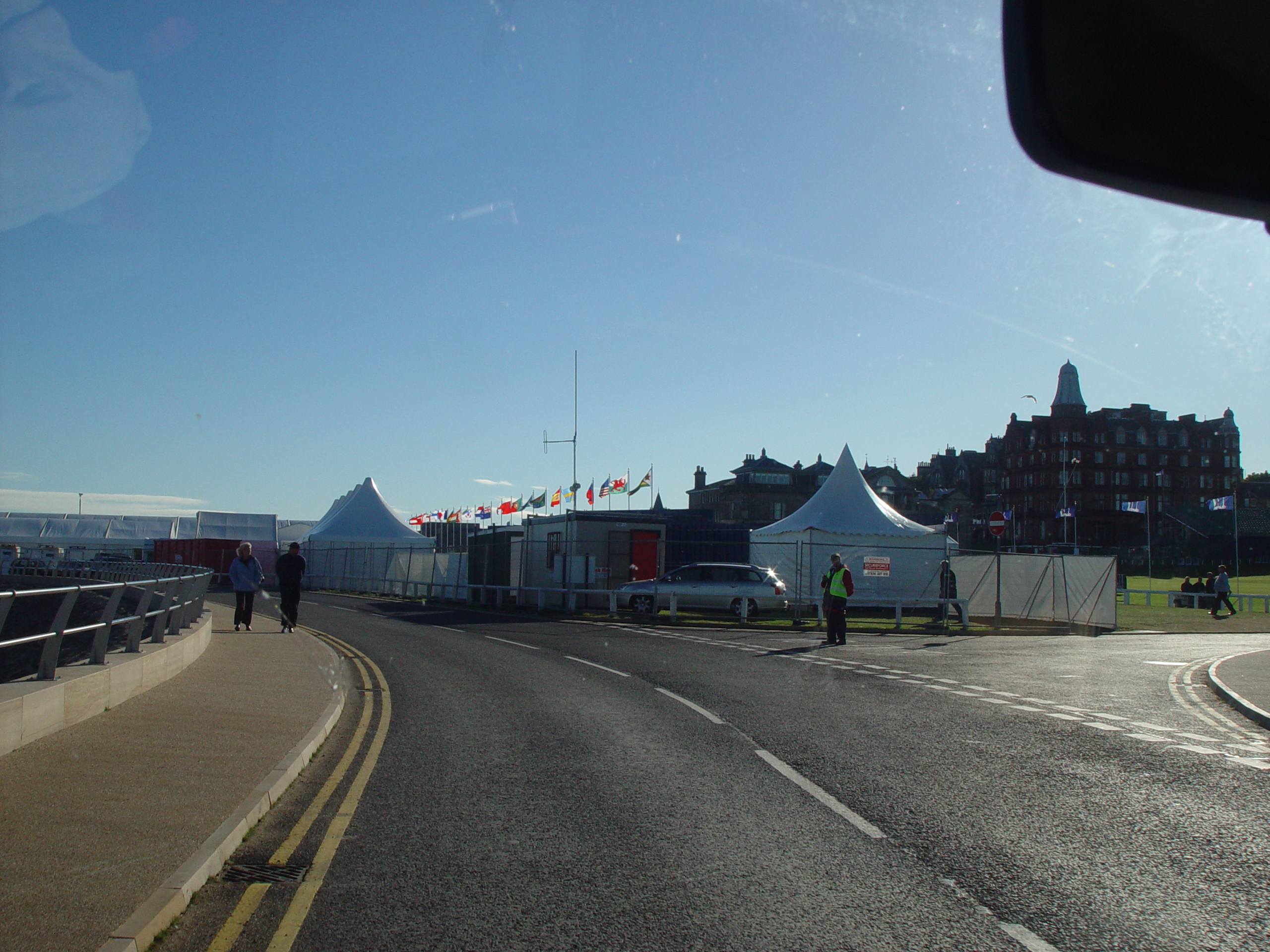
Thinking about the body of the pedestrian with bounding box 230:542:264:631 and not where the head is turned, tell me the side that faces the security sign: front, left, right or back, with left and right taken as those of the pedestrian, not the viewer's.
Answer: left

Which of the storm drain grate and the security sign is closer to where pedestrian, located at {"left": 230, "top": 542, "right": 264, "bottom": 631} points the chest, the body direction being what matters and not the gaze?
the storm drain grate

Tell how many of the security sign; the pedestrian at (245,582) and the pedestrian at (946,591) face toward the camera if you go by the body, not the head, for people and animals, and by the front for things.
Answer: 2

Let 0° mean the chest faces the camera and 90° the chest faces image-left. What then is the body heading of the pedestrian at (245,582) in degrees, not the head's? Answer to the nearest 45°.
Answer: approximately 0°

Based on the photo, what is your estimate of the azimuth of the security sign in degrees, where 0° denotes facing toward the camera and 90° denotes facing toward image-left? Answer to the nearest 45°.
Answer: approximately 0°
